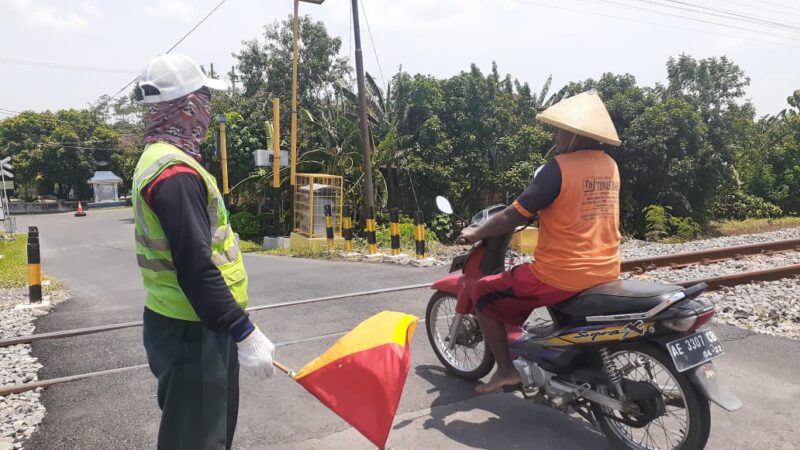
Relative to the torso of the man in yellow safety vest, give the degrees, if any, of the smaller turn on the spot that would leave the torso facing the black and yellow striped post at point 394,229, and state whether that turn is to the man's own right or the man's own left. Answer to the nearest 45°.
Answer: approximately 45° to the man's own left

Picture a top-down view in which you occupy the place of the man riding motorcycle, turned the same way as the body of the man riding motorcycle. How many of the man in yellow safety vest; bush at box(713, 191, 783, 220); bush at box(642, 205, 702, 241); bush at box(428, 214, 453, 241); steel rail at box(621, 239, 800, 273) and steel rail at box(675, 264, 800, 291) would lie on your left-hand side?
1

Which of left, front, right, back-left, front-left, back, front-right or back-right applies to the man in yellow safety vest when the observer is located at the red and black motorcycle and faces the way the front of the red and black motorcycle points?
left

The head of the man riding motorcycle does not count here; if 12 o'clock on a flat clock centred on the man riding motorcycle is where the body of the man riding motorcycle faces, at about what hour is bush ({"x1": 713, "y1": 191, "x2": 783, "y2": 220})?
The bush is roughly at 2 o'clock from the man riding motorcycle.

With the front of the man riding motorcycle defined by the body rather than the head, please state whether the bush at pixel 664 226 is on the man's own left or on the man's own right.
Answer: on the man's own right

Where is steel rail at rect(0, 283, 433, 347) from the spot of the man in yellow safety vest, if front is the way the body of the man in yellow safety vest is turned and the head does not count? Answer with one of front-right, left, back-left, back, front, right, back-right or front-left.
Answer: left

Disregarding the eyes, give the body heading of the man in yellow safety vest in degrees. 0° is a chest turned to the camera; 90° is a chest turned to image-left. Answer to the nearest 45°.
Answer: approximately 270°

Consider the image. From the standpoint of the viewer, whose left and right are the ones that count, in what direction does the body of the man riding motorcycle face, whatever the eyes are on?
facing away from the viewer and to the left of the viewer

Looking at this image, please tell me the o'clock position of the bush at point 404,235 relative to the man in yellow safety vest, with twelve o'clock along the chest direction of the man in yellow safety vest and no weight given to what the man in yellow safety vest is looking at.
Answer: The bush is roughly at 10 o'clock from the man in yellow safety vest.

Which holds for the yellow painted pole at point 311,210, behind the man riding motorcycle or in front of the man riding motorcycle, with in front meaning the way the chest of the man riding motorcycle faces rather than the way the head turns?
in front

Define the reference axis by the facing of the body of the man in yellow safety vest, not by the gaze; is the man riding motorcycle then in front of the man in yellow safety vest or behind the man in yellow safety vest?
in front

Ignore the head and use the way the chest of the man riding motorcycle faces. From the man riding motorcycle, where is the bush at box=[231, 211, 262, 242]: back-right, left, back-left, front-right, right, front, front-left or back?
front

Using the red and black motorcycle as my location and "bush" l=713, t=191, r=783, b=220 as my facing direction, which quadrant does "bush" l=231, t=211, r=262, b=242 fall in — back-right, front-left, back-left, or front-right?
front-left

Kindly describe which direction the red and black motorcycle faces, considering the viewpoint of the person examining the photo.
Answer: facing away from the viewer and to the left of the viewer

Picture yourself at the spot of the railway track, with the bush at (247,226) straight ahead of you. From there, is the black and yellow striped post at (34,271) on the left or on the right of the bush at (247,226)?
left

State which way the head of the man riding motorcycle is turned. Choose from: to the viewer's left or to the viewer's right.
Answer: to the viewer's left
